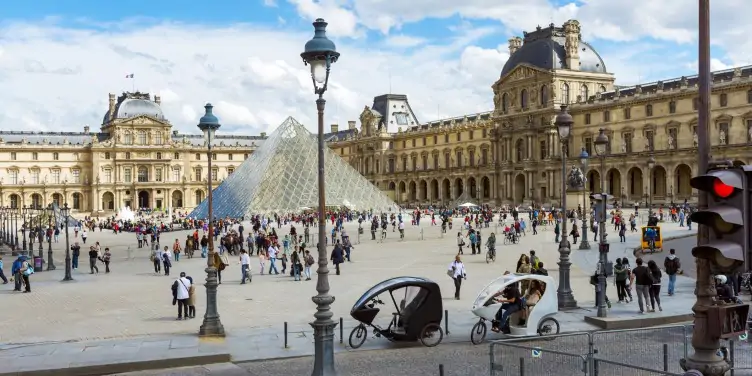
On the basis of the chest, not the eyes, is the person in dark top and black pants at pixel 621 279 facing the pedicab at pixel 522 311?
no

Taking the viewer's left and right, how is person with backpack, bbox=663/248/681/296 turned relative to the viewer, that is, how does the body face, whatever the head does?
facing away from the viewer

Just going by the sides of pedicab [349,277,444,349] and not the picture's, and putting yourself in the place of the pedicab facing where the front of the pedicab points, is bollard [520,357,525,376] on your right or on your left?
on your left

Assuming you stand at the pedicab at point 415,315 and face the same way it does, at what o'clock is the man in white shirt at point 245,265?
The man in white shirt is roughly at 2 o'clock from the pedicab.

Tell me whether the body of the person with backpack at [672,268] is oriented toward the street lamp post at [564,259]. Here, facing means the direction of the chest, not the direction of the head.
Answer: no

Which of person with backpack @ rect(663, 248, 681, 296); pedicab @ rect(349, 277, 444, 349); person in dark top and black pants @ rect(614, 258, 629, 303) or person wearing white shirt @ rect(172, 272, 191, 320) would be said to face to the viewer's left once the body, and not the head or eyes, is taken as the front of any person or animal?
the pedicab

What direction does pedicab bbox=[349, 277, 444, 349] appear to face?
to the viewer's left

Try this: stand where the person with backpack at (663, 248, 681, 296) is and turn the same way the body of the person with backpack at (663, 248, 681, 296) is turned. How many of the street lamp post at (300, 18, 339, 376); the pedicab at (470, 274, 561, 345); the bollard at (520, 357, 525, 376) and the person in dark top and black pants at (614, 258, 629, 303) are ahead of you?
0

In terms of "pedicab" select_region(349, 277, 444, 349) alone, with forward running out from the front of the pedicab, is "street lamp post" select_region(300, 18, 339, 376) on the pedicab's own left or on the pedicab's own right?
on the pedicab's own left

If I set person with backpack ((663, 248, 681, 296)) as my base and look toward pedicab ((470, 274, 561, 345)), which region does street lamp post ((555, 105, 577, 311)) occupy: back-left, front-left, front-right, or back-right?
front-right

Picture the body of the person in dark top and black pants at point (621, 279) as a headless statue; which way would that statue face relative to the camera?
away from the camera

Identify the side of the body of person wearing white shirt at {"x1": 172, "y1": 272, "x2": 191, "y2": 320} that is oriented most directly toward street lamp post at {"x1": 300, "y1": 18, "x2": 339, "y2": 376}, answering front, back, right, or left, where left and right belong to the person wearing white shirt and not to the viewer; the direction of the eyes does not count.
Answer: back

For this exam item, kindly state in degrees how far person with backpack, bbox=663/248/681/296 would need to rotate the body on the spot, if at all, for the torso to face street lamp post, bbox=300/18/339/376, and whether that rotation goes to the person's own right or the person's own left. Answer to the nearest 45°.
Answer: approximately 180°

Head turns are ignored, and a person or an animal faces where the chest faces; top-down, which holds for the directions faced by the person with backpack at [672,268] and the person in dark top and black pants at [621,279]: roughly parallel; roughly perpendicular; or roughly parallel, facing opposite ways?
roughly parallel
